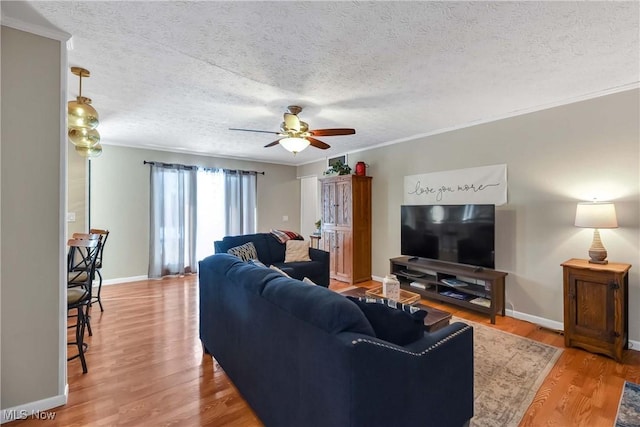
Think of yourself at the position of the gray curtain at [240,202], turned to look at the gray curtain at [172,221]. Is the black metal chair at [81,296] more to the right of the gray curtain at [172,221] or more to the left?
left

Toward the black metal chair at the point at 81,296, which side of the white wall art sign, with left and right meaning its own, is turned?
front

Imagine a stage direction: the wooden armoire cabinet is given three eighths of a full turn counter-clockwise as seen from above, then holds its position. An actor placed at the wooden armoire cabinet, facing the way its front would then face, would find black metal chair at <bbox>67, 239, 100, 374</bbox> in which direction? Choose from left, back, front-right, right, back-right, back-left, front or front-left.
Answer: back-right

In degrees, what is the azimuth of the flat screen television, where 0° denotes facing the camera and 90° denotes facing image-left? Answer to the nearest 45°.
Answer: approximately 45°

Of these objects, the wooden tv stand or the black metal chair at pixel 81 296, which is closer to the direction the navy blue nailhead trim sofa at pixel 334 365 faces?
the wooden tv stand

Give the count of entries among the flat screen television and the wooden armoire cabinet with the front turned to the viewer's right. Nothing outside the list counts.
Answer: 0

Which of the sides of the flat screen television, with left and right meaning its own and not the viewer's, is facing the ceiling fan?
front

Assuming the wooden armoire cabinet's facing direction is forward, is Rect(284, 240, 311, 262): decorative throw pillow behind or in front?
in front

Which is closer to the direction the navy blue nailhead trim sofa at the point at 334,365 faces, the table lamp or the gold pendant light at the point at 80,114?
the table lamp

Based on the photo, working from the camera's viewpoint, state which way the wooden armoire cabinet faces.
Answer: facing the viewer and to the left of the viewer

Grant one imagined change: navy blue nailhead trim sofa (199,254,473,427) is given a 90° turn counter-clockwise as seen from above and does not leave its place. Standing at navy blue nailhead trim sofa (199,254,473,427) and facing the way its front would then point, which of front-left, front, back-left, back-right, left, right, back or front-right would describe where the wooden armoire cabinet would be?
front-right

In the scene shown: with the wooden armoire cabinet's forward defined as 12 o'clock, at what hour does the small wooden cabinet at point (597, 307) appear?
The small wooden cabinet is roughly at 9 o'clock from the wooden armoire cabinet.

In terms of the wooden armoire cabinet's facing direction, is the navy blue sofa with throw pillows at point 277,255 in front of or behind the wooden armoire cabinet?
in front

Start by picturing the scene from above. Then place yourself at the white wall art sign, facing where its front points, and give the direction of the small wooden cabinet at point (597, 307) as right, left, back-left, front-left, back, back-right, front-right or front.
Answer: left

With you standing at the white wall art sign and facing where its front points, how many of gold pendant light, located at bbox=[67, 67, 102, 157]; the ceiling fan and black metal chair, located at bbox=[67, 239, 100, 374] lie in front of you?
3

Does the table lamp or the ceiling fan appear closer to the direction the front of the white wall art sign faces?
the ceiling fan

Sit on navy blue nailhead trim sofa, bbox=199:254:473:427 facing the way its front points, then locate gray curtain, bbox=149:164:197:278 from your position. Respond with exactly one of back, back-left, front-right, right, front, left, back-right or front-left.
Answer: left

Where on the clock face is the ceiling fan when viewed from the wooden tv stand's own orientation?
The ceiling fan is roughly at 12 o'clock from the wooden tv stand.

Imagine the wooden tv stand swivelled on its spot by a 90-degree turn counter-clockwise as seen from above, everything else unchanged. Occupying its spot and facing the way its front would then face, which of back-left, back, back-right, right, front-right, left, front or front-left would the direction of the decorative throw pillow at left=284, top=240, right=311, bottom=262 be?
back-right

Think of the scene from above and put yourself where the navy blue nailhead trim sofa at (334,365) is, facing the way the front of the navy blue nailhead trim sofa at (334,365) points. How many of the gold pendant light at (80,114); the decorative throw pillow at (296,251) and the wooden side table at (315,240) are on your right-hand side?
0
